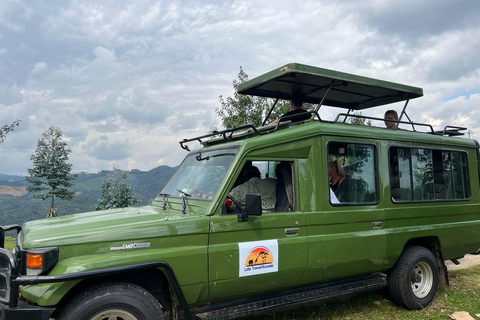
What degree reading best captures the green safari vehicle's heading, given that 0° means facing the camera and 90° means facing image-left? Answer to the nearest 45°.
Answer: approximately 45°

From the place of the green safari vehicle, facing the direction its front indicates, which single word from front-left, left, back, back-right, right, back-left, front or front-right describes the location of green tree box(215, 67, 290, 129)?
back-right

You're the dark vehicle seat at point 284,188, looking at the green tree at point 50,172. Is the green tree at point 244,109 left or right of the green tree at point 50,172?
right

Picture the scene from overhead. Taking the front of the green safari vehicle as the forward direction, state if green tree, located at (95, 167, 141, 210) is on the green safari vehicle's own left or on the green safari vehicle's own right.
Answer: on the green safari vehicle's own right

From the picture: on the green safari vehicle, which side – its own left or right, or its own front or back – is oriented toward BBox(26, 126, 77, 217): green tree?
right

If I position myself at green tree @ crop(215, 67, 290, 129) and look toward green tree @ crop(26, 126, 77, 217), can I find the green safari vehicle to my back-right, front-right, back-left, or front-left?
back-left
